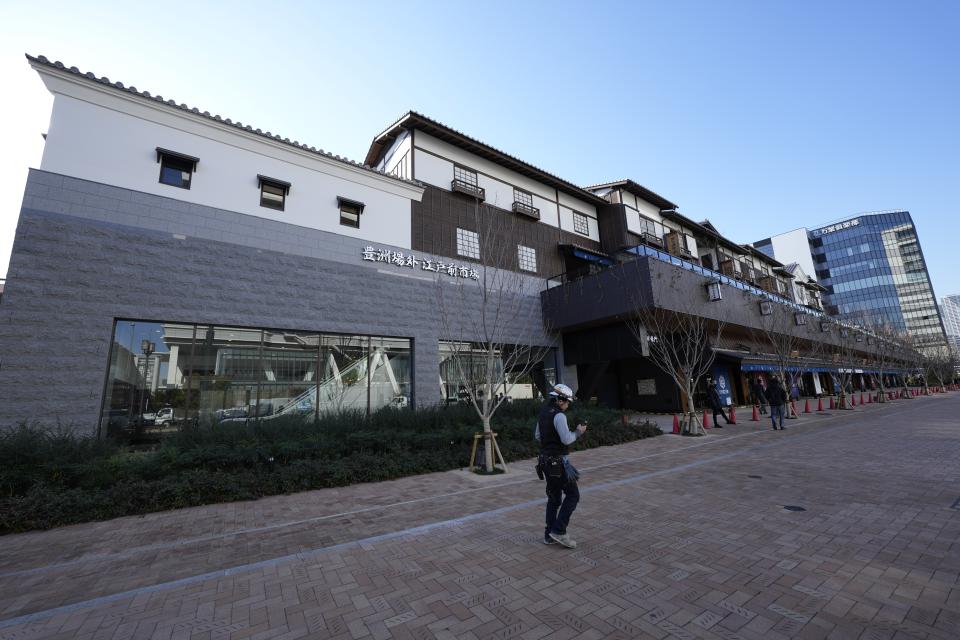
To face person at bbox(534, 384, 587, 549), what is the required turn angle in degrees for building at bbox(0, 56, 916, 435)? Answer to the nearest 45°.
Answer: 0° — it already faces them

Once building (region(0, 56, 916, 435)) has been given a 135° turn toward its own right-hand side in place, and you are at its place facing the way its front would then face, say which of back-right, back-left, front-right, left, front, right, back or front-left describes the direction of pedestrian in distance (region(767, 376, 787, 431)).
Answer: back

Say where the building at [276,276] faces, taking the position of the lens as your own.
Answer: facing the viewer and to the right of the viewer

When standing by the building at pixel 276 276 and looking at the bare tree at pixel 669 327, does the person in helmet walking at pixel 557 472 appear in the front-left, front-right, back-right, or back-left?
front-right

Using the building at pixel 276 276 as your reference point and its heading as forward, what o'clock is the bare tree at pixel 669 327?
The bare tree is roughly at 10 o'clock from the building.
